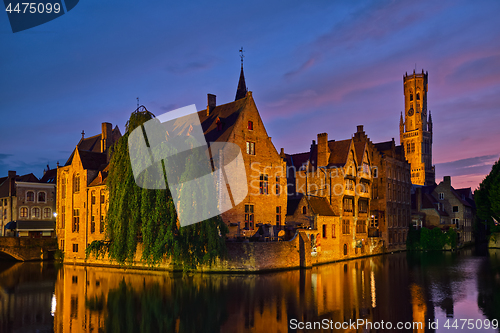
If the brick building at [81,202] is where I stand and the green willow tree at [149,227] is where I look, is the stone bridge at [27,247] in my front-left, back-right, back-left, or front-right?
back-right

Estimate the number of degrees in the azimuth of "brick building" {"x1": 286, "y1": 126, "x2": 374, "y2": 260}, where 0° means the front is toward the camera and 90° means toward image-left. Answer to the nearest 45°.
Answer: approximately 315°

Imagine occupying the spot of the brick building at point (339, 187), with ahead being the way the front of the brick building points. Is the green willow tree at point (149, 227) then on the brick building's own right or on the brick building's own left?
on the brick building's own right

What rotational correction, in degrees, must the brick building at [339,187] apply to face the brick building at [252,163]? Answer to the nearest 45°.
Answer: approximately 90° to its right

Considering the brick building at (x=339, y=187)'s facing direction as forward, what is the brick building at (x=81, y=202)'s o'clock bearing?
the brick building at (x=81, y=202) is roughly at 4 o'clock from the brick building at (x=339, y=187).

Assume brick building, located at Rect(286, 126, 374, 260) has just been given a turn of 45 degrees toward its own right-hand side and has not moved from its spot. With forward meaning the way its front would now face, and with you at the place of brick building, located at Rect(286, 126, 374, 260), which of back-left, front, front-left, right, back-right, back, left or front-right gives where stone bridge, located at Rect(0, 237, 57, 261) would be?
right
